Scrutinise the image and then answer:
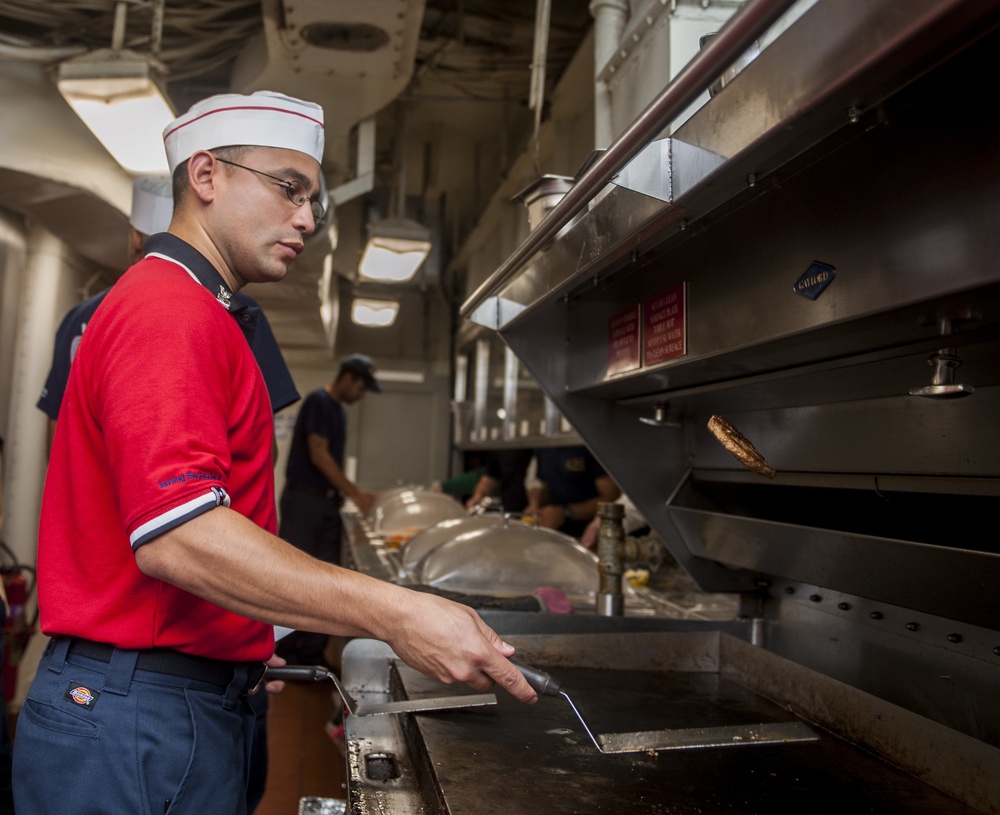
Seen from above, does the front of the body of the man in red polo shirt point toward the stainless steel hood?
yes

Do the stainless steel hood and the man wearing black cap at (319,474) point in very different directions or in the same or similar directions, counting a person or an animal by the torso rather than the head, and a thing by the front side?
very different directions

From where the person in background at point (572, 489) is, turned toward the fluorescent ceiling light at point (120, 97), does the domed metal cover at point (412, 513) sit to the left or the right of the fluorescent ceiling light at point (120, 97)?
right

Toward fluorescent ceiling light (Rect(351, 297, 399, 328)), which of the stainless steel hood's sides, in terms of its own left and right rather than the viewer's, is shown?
right

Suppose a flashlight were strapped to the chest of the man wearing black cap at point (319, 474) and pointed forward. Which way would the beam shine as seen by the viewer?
to the viewer's right

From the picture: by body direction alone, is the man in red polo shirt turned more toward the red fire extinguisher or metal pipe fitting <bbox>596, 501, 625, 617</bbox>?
the metal pipe fitting

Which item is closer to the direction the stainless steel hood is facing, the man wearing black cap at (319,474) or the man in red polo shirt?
the man in red polo shirt

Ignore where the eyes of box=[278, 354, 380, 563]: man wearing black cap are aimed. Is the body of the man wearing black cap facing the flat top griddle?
no

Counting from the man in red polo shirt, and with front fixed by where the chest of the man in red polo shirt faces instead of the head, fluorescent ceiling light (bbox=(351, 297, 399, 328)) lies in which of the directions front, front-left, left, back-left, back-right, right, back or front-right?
left

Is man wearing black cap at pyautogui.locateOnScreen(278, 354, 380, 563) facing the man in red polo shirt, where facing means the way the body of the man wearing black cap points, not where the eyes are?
no

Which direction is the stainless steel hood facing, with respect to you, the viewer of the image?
facing the viewer and to the left of the viewer

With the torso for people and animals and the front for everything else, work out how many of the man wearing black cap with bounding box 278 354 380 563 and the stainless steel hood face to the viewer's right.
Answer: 1

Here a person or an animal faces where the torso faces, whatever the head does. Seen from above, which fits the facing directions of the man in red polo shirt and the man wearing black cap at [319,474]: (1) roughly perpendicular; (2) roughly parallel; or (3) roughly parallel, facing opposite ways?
roughly parallel

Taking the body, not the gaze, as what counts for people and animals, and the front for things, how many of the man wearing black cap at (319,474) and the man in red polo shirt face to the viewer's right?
2

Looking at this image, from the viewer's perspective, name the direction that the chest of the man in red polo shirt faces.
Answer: to the viewer's right

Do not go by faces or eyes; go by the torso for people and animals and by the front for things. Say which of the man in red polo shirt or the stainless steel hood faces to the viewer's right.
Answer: the man in red polo shirt
